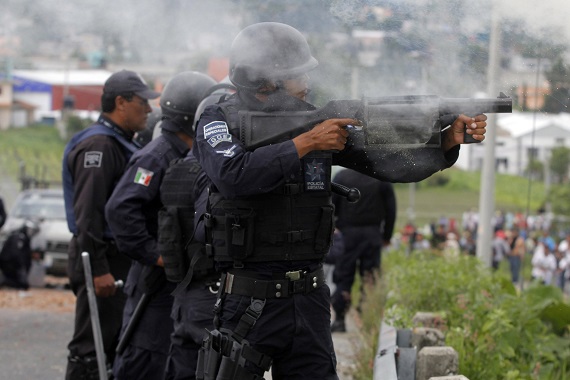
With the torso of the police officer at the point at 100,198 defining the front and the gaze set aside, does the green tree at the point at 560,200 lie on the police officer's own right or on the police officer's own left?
on the police officer's own left

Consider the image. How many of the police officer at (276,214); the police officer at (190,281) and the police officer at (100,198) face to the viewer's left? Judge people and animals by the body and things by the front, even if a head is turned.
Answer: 0

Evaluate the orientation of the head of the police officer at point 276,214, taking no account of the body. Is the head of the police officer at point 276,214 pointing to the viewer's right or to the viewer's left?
to the viewer's right

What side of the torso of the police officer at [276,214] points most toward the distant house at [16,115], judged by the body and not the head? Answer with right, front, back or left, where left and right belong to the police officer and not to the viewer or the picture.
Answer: back

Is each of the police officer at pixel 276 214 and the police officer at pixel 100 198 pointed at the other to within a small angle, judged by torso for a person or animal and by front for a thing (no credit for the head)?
no

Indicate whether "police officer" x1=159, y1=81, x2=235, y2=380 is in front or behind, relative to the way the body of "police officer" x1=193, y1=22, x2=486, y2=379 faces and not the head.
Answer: behind

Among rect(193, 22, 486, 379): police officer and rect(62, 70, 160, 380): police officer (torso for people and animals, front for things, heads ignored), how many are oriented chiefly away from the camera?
0

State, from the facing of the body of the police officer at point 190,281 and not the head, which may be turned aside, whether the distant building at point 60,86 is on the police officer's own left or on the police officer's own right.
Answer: on the police officer's own left

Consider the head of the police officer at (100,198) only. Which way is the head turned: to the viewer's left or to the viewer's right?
to the viewer's right

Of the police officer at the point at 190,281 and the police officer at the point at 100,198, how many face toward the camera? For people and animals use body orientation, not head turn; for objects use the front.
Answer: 0

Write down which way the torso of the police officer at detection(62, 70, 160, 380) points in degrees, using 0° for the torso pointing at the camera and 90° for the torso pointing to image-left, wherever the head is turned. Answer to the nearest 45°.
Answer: approximately 270°

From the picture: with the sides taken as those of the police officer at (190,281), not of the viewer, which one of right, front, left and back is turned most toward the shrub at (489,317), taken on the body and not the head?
front

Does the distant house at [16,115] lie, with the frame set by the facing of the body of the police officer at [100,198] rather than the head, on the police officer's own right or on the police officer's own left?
on the police officer's own left

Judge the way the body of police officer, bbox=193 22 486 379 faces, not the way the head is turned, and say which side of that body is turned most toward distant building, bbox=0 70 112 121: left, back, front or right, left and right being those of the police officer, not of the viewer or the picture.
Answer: back
